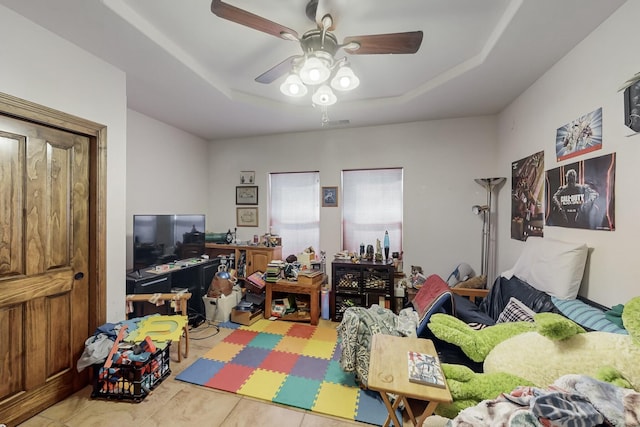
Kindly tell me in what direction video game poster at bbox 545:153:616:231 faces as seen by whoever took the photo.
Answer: facing the viewer and to the left of the viewer

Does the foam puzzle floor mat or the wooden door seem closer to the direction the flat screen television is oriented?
the foam puzzle floor mat

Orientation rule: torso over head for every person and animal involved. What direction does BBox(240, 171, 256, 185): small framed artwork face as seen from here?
toward the camera

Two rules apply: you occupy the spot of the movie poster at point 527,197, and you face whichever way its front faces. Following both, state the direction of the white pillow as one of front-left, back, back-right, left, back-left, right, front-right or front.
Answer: front-left

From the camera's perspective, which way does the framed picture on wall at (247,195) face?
toward the camera

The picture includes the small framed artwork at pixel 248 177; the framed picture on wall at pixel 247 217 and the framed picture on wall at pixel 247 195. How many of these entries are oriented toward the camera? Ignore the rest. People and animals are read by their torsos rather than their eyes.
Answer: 3

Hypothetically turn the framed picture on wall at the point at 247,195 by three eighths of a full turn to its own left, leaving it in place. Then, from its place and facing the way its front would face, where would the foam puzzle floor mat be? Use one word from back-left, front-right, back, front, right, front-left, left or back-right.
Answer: back-right

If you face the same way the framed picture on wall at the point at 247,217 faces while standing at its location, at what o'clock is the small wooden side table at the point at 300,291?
The small wooden side table is roughly at 11 o'clock from the framed picture on wall.

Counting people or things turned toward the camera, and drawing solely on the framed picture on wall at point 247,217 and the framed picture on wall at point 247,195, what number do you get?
2

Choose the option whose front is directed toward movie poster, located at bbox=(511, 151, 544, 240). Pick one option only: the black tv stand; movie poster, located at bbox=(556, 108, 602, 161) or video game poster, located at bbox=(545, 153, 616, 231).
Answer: the black tv stand

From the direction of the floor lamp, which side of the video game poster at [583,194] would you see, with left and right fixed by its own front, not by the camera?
right

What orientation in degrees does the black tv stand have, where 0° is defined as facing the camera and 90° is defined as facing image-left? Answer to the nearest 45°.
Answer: approximately 315°

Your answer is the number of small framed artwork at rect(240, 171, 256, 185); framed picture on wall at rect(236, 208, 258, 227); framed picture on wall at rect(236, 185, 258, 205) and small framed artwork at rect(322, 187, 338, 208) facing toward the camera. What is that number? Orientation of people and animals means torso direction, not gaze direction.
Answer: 4

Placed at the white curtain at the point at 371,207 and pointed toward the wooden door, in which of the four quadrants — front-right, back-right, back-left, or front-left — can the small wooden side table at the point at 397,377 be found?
front-left

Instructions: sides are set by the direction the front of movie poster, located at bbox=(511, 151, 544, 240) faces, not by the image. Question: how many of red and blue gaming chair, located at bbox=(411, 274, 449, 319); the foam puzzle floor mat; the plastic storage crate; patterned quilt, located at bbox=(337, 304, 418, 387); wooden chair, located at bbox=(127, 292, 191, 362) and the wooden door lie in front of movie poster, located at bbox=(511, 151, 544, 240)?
6

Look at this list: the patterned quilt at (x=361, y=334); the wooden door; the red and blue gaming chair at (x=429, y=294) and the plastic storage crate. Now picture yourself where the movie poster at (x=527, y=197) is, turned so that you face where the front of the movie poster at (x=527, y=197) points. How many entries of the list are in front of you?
4

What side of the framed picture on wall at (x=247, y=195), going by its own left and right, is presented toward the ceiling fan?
front

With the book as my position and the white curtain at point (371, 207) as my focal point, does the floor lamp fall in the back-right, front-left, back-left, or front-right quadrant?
front-right

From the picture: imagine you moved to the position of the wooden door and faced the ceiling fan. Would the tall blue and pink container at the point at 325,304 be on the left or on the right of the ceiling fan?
left

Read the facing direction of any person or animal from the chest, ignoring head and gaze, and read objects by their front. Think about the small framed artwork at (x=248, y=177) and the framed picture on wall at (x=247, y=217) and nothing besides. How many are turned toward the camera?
2
